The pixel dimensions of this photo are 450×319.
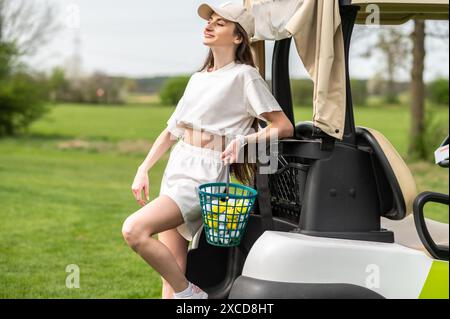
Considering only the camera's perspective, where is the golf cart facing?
facing to the right of the viewer

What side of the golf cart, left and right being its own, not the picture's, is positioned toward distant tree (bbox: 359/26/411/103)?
left

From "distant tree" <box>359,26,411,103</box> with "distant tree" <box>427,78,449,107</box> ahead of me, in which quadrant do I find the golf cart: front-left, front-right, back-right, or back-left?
back-right

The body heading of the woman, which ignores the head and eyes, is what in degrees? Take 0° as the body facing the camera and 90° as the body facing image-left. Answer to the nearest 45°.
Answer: approximately 45°

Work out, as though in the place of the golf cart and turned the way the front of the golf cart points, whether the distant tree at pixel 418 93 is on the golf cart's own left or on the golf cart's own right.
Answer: on the golf cart's own left

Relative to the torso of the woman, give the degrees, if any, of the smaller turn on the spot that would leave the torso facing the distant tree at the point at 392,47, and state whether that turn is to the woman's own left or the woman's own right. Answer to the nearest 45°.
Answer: approximately 135° to the woman's own right

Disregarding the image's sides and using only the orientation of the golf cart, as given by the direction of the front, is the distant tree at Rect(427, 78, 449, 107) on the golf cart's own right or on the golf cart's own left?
on the golf cart's own left

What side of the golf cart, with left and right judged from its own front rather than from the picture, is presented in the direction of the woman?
back

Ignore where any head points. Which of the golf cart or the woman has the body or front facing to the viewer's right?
the golf cart

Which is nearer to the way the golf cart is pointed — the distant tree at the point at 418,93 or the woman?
the distant tree

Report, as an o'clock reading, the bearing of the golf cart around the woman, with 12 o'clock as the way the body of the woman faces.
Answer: The golf cart is roughly at 8 o'clock from the woman.

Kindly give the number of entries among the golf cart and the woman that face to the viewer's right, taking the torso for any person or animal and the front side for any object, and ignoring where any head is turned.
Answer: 1
